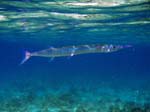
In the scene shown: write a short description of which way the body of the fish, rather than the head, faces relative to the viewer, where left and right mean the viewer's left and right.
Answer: facing to the right of the viewer
